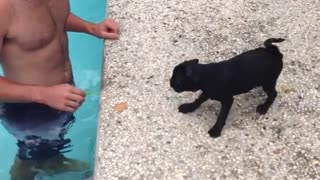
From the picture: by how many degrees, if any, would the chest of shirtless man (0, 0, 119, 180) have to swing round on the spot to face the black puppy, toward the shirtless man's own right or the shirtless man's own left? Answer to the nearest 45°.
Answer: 0° — they already face it

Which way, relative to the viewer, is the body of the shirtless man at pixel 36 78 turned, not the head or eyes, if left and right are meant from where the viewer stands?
facing the viewer and to the right of the viewer
